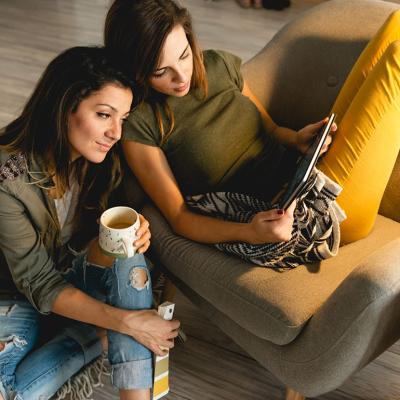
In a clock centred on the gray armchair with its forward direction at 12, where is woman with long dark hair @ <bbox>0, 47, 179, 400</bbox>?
The woman with long dark hair is roughly at 1 o'clock from the gray armchair.

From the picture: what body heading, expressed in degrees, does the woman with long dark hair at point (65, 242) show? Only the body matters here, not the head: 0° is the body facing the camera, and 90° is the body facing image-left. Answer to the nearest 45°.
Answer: approximately 315°

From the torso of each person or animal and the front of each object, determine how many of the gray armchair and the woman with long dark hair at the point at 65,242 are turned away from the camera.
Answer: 0

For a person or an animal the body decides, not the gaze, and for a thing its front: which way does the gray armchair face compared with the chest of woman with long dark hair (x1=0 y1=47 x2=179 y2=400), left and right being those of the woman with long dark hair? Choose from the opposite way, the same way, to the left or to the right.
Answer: to the right

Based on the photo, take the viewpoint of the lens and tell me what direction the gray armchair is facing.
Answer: facing the viewer and to the left of the viewer

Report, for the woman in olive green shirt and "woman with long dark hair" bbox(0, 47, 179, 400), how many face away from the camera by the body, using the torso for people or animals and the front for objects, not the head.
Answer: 0
